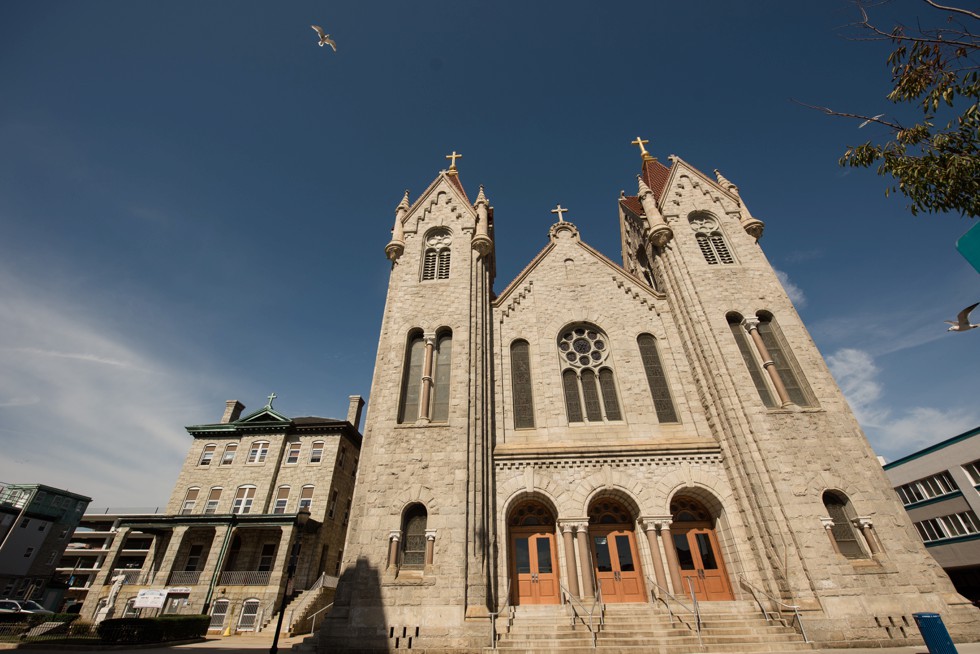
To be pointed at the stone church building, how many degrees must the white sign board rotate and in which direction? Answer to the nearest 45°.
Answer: approximately 45° to its left

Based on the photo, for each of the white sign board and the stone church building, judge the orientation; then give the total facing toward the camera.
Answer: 2

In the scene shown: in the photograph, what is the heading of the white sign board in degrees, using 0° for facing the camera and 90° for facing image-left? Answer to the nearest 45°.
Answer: approximately 0°

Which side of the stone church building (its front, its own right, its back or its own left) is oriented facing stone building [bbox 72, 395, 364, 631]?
right

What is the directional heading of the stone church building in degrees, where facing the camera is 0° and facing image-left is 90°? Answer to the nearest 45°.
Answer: approximately 0°
